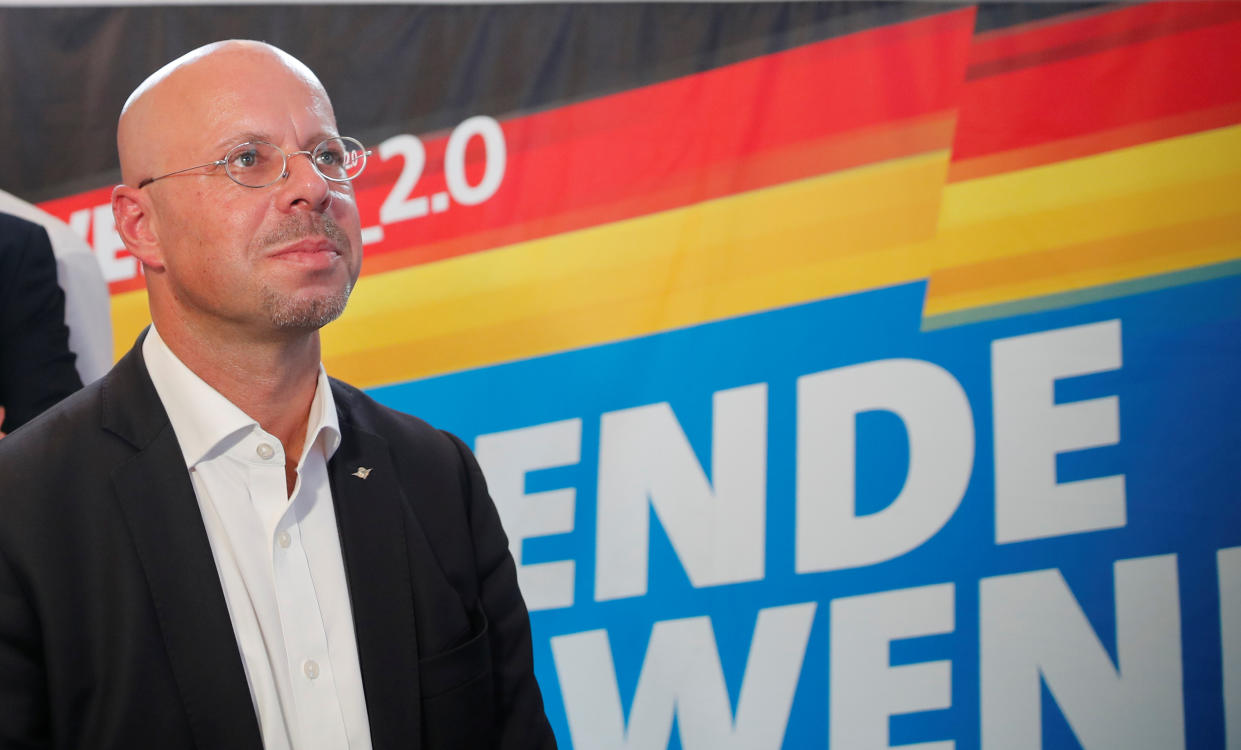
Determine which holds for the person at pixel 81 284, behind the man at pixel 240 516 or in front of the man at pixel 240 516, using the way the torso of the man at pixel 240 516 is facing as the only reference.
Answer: behind

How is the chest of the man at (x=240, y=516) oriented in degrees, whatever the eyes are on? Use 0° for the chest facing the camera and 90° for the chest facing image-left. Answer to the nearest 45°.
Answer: approximately 315°

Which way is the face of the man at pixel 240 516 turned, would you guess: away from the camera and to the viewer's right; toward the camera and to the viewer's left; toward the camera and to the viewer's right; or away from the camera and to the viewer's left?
toward the camera and to the viewer's right
